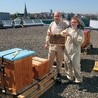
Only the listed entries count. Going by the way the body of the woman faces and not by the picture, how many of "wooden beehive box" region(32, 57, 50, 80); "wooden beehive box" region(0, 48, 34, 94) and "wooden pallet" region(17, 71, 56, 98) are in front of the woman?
3
